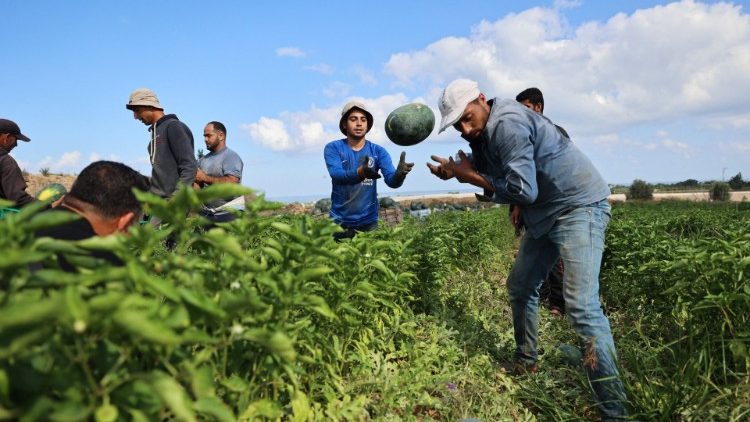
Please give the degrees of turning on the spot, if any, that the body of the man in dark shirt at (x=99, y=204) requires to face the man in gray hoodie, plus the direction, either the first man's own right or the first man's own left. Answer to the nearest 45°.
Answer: approximately 45° to the first man's own left

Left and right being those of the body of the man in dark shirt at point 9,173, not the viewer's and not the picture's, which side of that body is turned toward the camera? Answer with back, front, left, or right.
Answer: right

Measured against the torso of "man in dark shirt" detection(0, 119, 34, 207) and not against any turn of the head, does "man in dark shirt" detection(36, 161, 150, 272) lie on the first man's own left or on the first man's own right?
on the first man's own right

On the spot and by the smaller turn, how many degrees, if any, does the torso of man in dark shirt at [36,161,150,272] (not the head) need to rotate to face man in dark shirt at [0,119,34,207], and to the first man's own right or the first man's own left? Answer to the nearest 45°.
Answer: approximately 45° to the first man's own left

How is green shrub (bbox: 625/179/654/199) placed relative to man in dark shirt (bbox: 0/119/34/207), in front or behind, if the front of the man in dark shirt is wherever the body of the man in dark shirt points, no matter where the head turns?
in front

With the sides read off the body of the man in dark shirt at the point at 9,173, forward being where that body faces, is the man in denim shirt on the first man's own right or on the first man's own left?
on the first man's own right

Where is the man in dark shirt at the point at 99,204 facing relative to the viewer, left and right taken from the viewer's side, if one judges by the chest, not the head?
facing away from the viewer and to the right of the viewer

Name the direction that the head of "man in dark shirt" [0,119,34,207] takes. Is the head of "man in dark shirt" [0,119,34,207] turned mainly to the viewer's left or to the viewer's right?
to the viewer's right

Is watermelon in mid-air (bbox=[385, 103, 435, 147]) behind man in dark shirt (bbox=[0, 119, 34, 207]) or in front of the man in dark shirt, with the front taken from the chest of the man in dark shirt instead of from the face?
in front

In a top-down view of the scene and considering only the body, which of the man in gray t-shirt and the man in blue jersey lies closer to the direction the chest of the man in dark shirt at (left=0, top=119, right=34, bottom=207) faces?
the man in gray t-shirt

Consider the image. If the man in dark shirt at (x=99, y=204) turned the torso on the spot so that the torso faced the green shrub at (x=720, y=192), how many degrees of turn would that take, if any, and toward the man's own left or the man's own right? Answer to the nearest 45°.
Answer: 0° — they already face it
